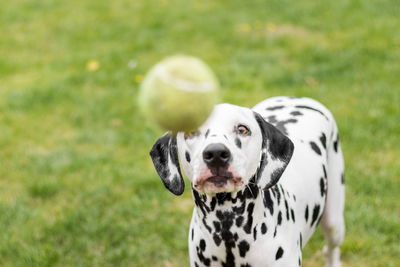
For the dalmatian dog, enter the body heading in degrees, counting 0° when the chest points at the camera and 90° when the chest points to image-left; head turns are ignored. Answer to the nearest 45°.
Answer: approximately 45°

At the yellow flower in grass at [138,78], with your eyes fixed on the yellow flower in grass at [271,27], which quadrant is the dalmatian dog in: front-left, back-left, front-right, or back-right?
back-right

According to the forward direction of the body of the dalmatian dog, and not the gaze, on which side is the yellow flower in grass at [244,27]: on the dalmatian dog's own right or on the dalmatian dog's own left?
on the dalmatian dog's own right

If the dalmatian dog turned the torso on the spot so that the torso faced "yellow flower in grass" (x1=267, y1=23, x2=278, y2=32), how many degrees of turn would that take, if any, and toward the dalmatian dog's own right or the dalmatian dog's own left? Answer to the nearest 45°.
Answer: approximately 135° to the dalmatian dog's own right

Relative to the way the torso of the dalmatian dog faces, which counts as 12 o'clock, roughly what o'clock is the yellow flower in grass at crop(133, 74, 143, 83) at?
The yellow flower in grass is roughly at 4 o'clock from the dalmatian dog.

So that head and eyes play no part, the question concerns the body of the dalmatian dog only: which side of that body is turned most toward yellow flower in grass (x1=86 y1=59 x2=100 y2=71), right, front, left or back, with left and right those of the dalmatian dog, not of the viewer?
right
